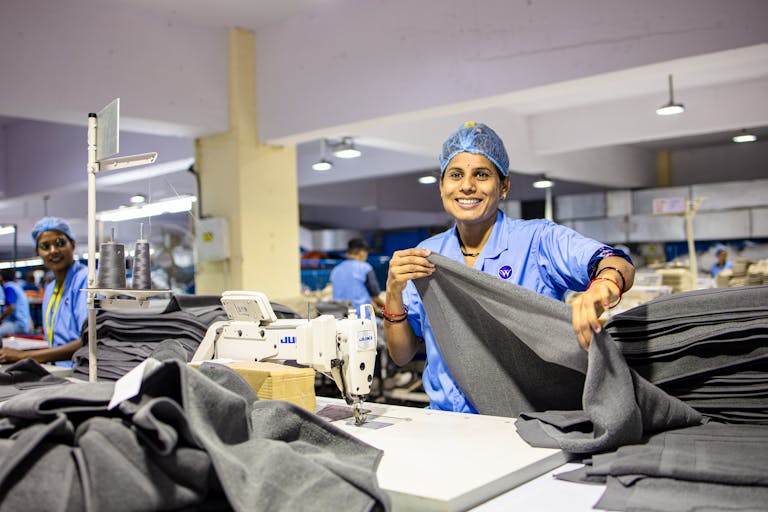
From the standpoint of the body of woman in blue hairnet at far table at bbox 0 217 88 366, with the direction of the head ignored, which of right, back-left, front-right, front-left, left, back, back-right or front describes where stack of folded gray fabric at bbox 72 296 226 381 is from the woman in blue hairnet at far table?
front-left

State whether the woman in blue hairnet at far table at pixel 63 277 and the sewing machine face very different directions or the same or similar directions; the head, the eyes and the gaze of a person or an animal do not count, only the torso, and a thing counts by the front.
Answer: very different directions

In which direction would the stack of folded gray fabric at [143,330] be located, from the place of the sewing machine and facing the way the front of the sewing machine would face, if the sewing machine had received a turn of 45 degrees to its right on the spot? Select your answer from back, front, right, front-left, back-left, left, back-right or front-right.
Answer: back-left

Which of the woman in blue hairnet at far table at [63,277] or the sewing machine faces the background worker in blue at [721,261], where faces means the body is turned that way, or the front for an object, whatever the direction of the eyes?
the sewing machine

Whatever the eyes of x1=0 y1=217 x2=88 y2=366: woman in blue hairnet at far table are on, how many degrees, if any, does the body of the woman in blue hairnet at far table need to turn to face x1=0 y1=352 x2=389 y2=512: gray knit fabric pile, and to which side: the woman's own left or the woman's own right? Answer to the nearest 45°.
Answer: approximately 45° to the woman's own left

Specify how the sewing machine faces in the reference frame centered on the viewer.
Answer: facing away from the viewer and to the right of the viewer

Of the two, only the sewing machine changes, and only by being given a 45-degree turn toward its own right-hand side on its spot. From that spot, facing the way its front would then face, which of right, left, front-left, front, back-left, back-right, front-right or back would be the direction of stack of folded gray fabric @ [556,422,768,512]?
front-right

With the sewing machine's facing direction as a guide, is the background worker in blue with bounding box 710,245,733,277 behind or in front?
in front

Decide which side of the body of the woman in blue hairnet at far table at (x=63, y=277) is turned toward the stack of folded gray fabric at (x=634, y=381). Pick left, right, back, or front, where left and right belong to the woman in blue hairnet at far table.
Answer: left

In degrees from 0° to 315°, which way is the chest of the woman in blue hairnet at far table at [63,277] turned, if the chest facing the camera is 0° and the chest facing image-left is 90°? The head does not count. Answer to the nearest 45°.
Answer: approximately 45°

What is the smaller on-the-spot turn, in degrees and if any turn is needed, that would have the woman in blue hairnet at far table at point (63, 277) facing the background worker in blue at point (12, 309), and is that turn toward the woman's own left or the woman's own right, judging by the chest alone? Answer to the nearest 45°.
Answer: approximately 135° to the woman's own right
